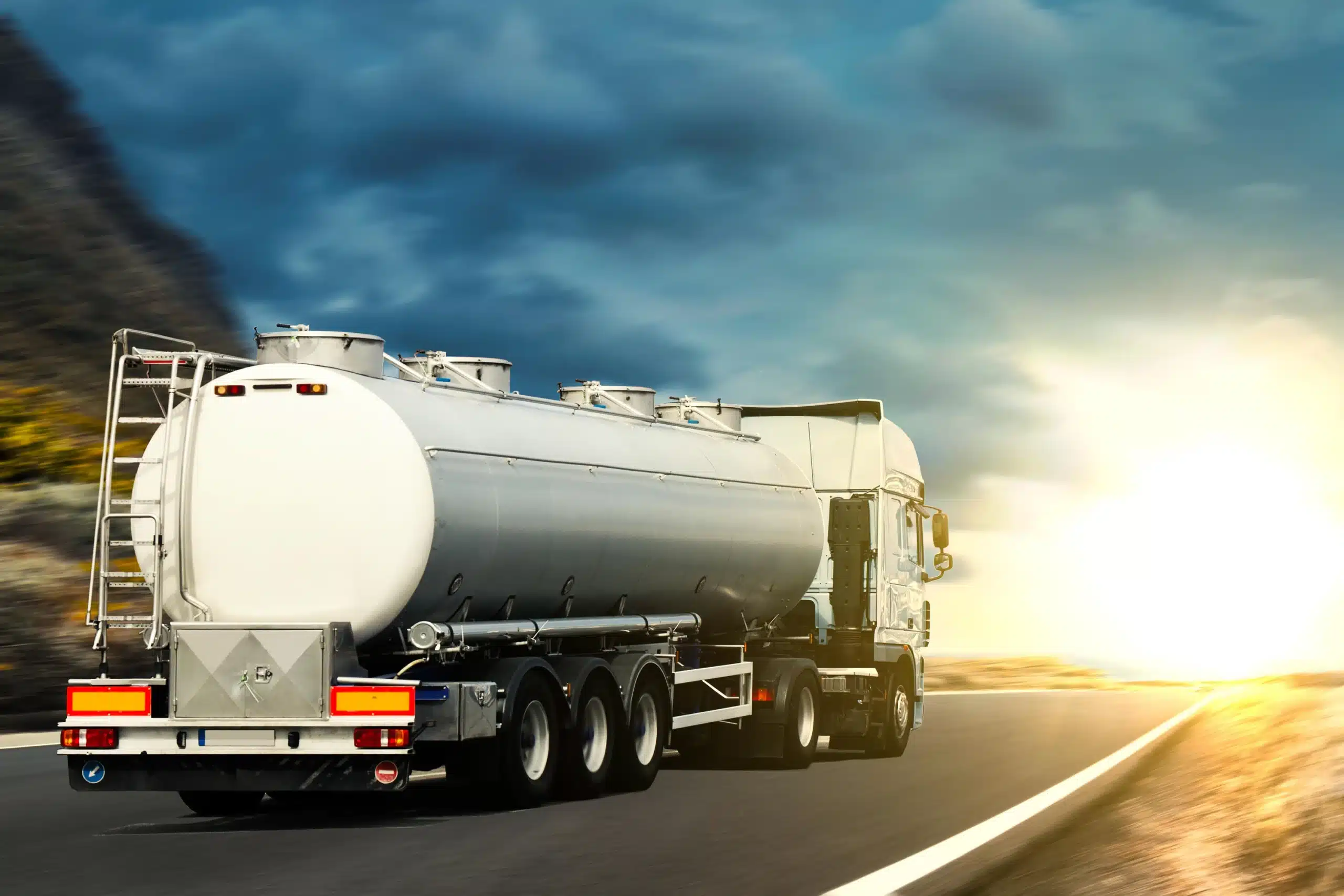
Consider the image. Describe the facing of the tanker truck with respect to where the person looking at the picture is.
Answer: facing away from the viewer and to the right of the viewer
